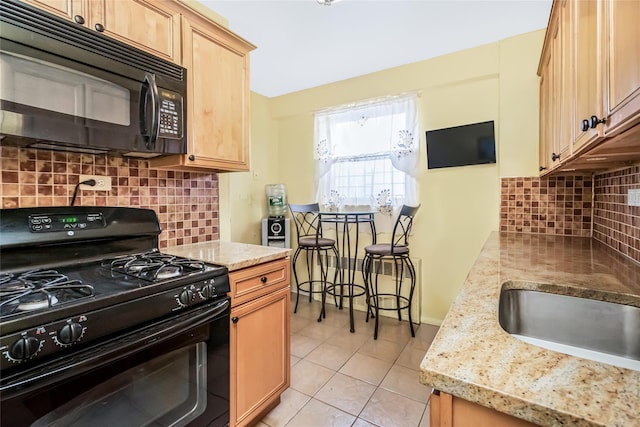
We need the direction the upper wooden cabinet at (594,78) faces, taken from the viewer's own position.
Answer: facing to the left of the viewer

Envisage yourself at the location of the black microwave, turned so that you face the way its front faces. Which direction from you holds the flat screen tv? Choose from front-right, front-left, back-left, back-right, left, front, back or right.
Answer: front-left

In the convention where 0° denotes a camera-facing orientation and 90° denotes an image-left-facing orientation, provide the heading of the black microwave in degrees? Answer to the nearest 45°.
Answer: approximately 315°

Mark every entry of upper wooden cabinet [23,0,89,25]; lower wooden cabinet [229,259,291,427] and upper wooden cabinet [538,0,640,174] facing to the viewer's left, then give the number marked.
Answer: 1

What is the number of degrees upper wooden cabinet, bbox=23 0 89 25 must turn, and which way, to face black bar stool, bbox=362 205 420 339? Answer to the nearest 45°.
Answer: approximately 45° to its left

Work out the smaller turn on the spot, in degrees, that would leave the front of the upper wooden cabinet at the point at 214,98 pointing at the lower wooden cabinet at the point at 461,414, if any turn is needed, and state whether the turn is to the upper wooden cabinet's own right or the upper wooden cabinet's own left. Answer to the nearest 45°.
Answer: approximately 45° to the upper wooden cabinet's own right

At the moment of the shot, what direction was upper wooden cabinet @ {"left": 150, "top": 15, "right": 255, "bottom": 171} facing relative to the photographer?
facing the viewer and to the right of the viewer

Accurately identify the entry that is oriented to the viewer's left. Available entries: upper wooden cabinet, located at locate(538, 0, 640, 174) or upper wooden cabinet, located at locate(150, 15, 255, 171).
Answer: upper wooden cabinet, located at locate(538, 0, 640, 174)

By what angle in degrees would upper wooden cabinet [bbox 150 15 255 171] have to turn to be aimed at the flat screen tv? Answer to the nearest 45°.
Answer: approximately 45° to its left

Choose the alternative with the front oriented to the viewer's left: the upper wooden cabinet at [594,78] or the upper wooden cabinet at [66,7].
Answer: the upper wooden cabinet at [594,78]
